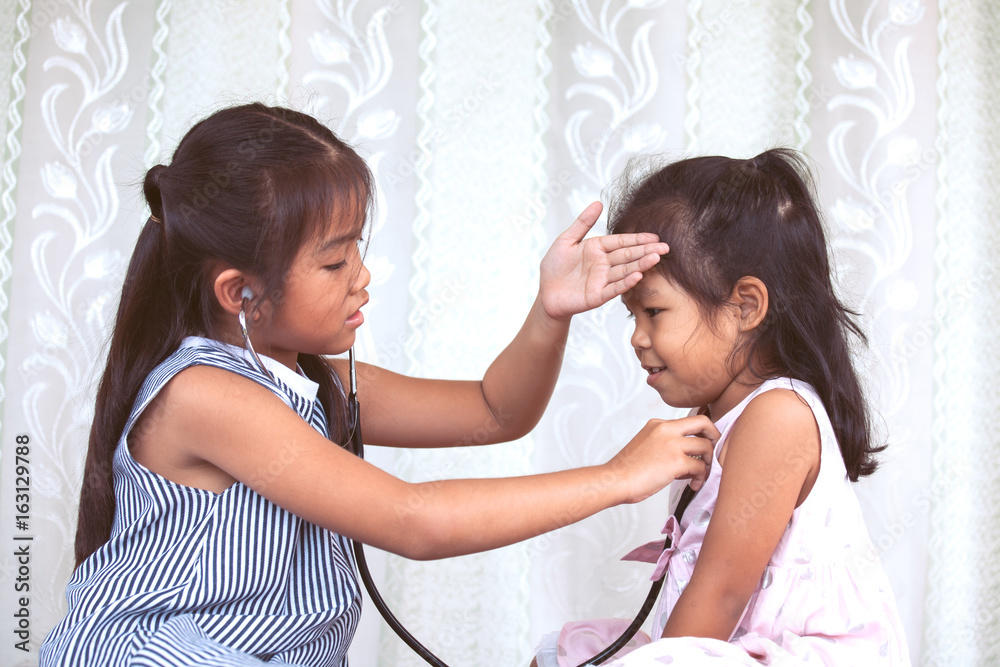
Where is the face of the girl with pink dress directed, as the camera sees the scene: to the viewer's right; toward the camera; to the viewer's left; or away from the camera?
to the viewer's left

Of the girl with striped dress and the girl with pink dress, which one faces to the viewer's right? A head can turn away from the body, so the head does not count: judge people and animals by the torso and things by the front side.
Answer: the girl with striped dress

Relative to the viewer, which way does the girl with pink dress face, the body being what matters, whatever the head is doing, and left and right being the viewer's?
facing to the left of the viewer

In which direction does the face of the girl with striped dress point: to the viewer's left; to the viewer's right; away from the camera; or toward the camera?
to the viewer's right

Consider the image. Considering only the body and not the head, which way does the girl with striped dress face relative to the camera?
to the viewer's right

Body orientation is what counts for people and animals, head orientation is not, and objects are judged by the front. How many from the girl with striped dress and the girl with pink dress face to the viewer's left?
1

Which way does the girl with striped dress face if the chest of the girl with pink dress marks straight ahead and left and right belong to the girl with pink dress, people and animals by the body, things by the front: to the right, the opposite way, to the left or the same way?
the opposite way
